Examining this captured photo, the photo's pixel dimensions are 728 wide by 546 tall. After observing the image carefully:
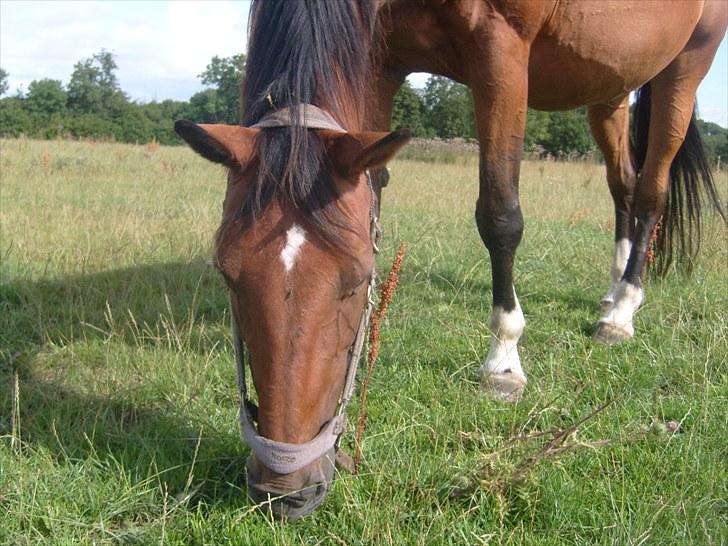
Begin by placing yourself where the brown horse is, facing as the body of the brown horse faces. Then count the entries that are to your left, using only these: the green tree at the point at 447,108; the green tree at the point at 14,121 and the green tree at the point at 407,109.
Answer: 0

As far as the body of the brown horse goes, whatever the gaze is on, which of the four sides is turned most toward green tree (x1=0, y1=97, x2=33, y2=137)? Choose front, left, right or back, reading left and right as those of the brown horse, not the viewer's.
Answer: right

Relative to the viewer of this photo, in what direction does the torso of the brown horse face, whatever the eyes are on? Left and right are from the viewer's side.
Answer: facing the viewer and to the left of the viewer

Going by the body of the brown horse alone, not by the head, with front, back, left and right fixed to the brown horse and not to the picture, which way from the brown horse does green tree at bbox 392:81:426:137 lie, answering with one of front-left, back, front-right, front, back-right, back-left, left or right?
back-right

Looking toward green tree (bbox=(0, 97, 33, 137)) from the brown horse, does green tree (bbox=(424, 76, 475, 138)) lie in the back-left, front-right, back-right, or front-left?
front-right

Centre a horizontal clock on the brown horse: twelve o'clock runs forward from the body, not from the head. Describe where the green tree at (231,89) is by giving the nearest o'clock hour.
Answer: The green tree is roughly at 4 o'clock from the brown horse.

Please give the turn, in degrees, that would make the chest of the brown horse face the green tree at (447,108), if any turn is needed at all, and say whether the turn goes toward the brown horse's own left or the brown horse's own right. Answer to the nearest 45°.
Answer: approximately 135° to the brown horse's own right
